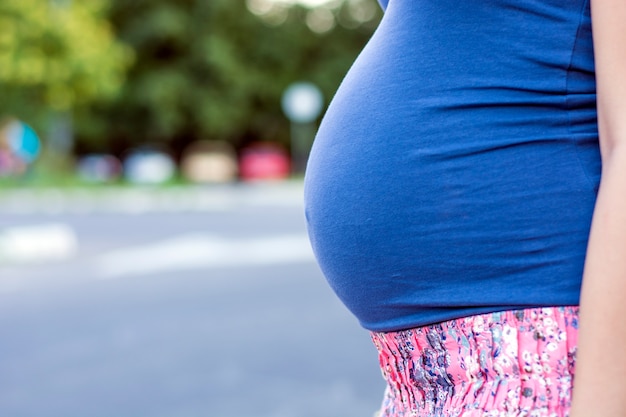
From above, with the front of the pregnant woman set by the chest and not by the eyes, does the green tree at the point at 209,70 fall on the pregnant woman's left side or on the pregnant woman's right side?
on the pregnant woman's right side

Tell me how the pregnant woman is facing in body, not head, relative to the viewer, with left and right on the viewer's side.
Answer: facing to the left of the viewer

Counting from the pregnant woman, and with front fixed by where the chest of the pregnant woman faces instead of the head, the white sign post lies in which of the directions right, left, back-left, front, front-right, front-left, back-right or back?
right
